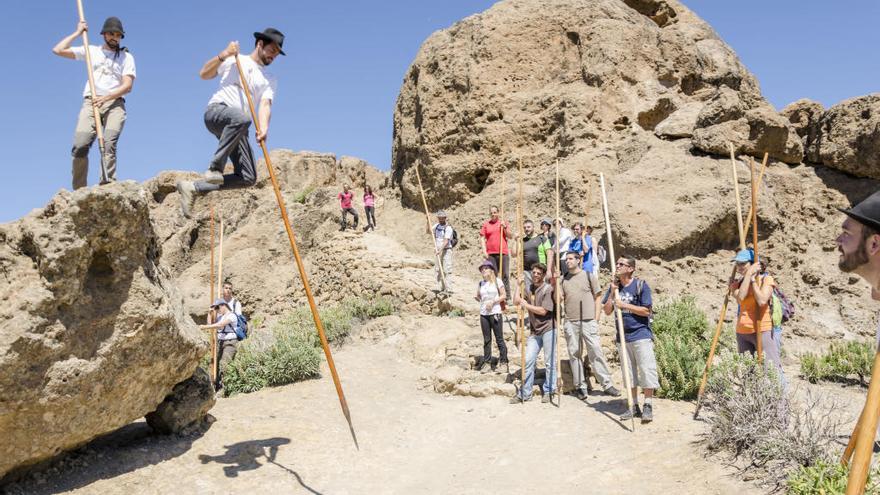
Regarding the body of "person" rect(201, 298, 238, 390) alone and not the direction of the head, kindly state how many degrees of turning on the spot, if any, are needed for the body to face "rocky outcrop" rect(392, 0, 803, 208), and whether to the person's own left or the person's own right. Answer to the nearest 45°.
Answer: approximately 180°

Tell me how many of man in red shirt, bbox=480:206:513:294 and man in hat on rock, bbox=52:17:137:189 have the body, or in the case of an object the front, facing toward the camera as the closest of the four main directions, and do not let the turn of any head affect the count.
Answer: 2

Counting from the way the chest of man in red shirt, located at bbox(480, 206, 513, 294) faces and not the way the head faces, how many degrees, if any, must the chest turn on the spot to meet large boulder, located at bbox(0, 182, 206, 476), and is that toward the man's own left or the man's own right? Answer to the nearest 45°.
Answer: approximately 45° to the man's own right

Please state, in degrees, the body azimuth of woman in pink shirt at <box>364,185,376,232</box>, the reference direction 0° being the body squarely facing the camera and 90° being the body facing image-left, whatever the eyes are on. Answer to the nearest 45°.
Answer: approximately 45°

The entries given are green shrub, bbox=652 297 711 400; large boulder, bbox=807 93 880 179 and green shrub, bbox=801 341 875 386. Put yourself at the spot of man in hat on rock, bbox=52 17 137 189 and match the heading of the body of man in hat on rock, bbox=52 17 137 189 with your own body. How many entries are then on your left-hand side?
3

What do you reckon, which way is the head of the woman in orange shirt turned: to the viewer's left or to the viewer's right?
to the viewer's left

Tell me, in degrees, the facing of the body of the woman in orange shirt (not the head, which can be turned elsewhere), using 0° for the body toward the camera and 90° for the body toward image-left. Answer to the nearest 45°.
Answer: approximately 45°

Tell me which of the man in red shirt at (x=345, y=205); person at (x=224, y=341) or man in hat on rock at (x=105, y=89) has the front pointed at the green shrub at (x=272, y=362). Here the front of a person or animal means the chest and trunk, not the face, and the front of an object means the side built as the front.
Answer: the man in red shirt

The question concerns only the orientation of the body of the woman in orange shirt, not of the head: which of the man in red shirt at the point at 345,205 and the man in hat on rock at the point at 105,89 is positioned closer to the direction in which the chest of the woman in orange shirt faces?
the man in hat on rock

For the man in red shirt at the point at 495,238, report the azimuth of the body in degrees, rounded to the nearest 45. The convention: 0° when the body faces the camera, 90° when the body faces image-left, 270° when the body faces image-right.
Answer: approximately 0°
